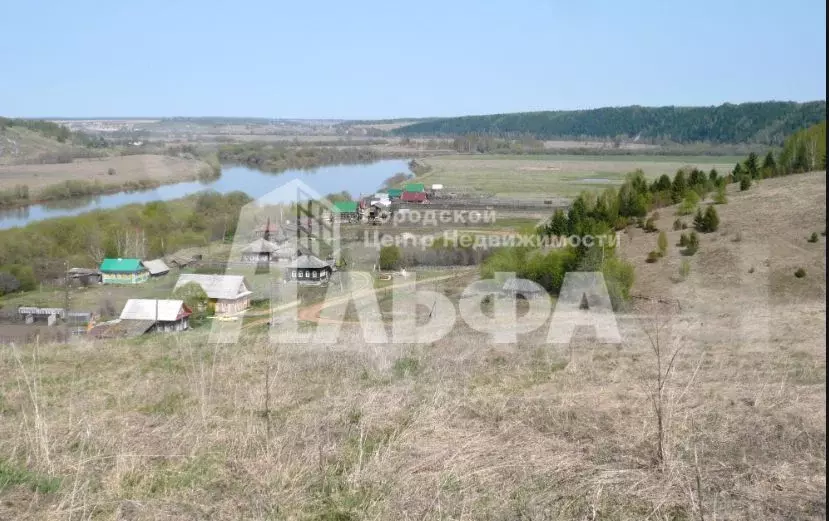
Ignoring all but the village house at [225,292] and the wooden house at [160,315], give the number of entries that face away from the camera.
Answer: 0

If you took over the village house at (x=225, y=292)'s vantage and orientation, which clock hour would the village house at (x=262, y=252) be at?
the village house at (x=262, y=252) is roughly at 8 o'clock from the village house at (x=225, y=292).

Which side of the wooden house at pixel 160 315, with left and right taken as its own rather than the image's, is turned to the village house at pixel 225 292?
left

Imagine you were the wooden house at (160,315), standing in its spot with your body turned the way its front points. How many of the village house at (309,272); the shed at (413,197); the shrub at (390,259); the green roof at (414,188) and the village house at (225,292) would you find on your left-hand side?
5

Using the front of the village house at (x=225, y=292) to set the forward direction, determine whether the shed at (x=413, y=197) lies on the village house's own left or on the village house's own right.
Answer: on the village house's own left

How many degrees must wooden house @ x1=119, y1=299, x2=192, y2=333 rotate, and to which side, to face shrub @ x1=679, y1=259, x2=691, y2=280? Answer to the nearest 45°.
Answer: approximately 45° to its left

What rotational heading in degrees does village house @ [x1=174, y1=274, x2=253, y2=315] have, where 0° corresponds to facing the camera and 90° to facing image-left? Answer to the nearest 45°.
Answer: approximately 315°

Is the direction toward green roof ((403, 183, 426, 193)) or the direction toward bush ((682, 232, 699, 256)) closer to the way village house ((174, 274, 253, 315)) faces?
the bush

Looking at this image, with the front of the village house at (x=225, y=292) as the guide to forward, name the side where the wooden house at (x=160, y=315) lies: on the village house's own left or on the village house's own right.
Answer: on the village house's own right

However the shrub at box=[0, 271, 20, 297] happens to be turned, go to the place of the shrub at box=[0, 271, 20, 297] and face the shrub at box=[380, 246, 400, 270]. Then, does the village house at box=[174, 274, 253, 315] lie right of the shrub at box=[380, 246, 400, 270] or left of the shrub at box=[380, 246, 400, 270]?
right

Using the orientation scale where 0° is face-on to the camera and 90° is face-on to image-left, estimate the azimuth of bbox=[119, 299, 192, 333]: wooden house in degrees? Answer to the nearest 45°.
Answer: approximately 315°

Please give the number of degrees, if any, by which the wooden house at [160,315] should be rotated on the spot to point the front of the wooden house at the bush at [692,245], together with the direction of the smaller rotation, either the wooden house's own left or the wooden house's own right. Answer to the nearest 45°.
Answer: approximately 45° to the wooden house's own left
